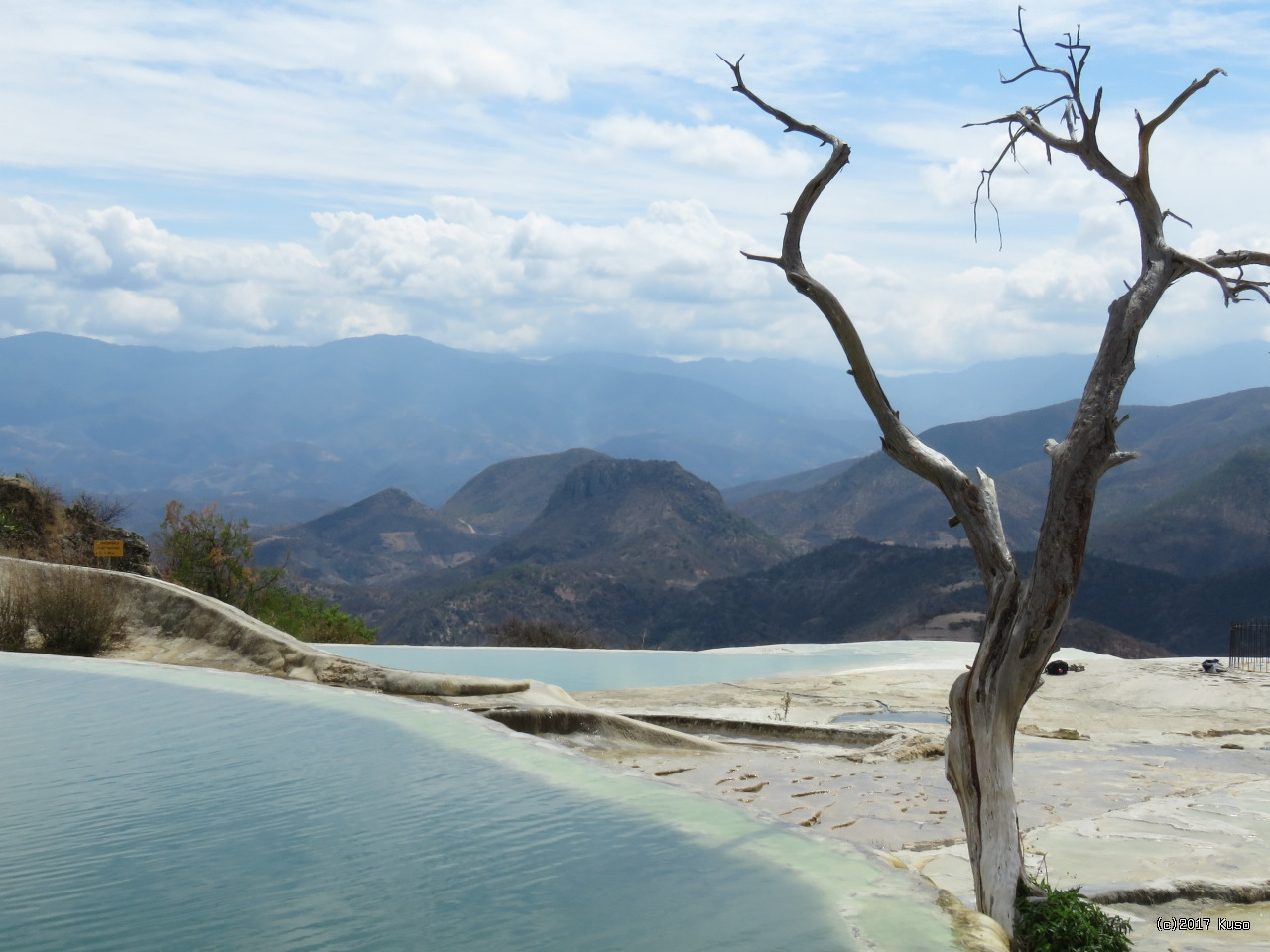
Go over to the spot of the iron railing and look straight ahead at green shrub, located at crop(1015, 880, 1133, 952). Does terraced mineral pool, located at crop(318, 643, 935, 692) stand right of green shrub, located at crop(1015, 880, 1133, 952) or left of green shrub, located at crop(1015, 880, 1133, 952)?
right

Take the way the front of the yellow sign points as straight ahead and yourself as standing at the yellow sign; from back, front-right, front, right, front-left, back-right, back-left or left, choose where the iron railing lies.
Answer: left

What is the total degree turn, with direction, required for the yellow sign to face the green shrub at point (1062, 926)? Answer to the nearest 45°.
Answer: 0° — it already faces it

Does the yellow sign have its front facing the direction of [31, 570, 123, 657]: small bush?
yes

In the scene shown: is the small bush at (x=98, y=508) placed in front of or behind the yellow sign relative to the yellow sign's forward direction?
behind

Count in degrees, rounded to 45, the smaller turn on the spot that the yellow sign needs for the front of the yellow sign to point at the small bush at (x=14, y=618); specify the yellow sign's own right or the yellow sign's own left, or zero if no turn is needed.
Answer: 0° — it already faces it

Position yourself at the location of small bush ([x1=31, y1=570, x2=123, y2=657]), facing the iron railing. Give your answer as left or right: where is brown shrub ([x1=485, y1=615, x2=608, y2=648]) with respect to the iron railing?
left

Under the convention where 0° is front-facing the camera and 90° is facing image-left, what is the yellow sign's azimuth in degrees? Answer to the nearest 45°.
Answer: approximately 0°
